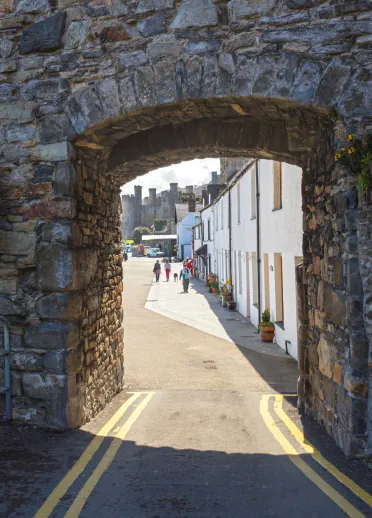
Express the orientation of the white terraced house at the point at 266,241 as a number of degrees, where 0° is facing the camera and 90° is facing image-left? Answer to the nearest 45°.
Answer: approximately 90°
